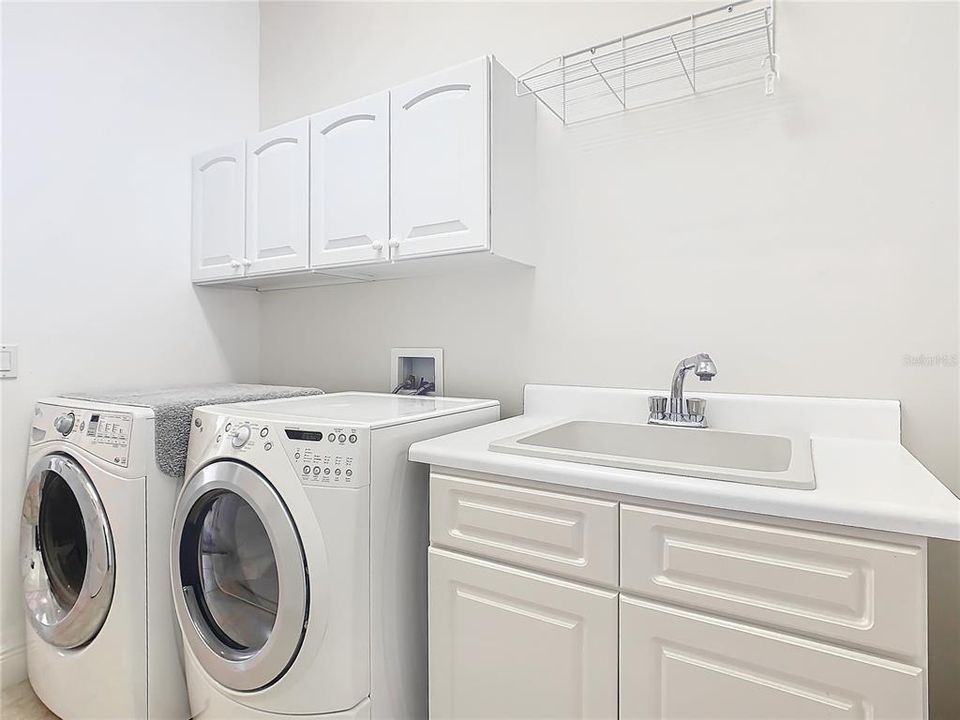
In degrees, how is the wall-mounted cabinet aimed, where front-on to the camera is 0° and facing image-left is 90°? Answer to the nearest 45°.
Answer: approximately 45°

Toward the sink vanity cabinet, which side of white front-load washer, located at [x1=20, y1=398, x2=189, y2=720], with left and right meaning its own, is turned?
left

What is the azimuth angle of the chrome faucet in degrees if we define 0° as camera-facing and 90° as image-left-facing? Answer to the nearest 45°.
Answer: approximately 315°

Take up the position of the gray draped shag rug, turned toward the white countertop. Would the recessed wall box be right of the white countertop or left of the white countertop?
left

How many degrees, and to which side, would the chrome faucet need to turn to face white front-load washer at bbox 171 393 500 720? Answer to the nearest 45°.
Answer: approximately 90° to its right

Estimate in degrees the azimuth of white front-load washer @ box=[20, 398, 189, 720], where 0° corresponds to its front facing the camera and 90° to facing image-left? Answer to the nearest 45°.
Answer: approximately 45°

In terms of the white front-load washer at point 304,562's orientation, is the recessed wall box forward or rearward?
rearward

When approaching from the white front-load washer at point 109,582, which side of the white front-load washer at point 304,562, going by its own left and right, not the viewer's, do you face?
right
